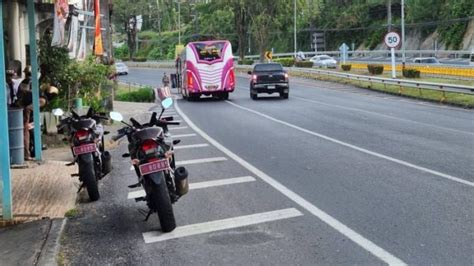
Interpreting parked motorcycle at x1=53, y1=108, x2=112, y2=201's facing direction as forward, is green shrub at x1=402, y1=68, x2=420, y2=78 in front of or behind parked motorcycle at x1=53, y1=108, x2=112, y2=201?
in front

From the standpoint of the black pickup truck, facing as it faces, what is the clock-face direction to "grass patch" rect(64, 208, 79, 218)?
The grass patch is roughly at 6 o'clock from the black pickup truck.

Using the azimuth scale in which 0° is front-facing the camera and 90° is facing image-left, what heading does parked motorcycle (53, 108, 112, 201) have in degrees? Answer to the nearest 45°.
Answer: approximately 180°

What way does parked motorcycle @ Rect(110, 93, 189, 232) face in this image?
away from the camera

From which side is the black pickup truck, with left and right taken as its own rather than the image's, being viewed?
back

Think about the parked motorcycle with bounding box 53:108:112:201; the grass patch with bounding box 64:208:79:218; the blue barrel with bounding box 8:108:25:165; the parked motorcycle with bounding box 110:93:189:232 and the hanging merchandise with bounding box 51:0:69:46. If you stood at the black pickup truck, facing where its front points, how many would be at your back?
5
